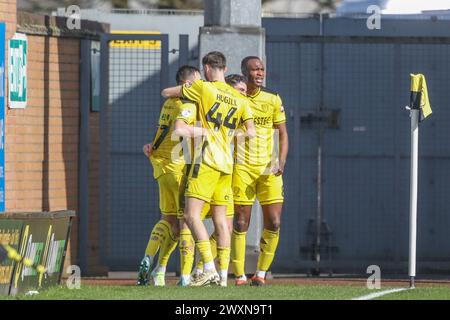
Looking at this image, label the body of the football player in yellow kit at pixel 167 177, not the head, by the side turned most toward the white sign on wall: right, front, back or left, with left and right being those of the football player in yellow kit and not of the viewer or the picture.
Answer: left

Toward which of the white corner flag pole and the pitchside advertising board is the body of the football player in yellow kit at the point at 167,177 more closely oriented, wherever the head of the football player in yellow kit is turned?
the white corner flag pole

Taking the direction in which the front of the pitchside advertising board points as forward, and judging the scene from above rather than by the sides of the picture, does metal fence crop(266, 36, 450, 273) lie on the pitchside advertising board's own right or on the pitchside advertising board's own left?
on the pitchside advertising board's own left

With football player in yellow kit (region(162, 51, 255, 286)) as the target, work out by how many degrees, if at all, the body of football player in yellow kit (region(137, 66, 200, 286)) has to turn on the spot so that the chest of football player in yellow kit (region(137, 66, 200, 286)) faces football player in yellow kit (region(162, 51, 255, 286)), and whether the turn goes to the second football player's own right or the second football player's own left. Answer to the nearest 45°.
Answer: approximately 90° to the second football player's own right

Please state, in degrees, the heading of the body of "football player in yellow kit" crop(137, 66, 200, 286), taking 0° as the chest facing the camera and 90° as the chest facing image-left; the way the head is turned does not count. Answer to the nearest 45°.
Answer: approximately 225°

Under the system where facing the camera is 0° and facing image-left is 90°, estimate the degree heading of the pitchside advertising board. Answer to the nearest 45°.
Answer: approximately 315°

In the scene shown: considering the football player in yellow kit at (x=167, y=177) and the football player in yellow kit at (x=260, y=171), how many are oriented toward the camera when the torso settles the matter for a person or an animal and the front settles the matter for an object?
1

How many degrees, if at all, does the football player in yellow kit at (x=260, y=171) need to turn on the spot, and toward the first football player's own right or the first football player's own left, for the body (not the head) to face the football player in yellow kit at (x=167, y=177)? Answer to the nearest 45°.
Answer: approximately 90° to the first football player's own right

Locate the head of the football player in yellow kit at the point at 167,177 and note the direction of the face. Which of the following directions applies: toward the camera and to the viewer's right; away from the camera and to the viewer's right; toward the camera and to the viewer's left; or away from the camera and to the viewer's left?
away from the camera and to the viewer's right
